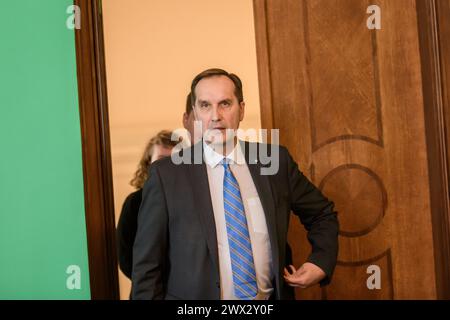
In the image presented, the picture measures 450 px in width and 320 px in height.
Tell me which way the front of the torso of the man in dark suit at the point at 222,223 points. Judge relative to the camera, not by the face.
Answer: toward the camera

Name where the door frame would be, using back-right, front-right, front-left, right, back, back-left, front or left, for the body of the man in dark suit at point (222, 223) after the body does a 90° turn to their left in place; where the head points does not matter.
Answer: back-left

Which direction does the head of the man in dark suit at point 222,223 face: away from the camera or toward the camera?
toward the camera

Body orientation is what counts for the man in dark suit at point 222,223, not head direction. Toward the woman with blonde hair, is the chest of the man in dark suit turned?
no

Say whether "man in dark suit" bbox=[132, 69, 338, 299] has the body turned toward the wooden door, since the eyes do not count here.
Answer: no
